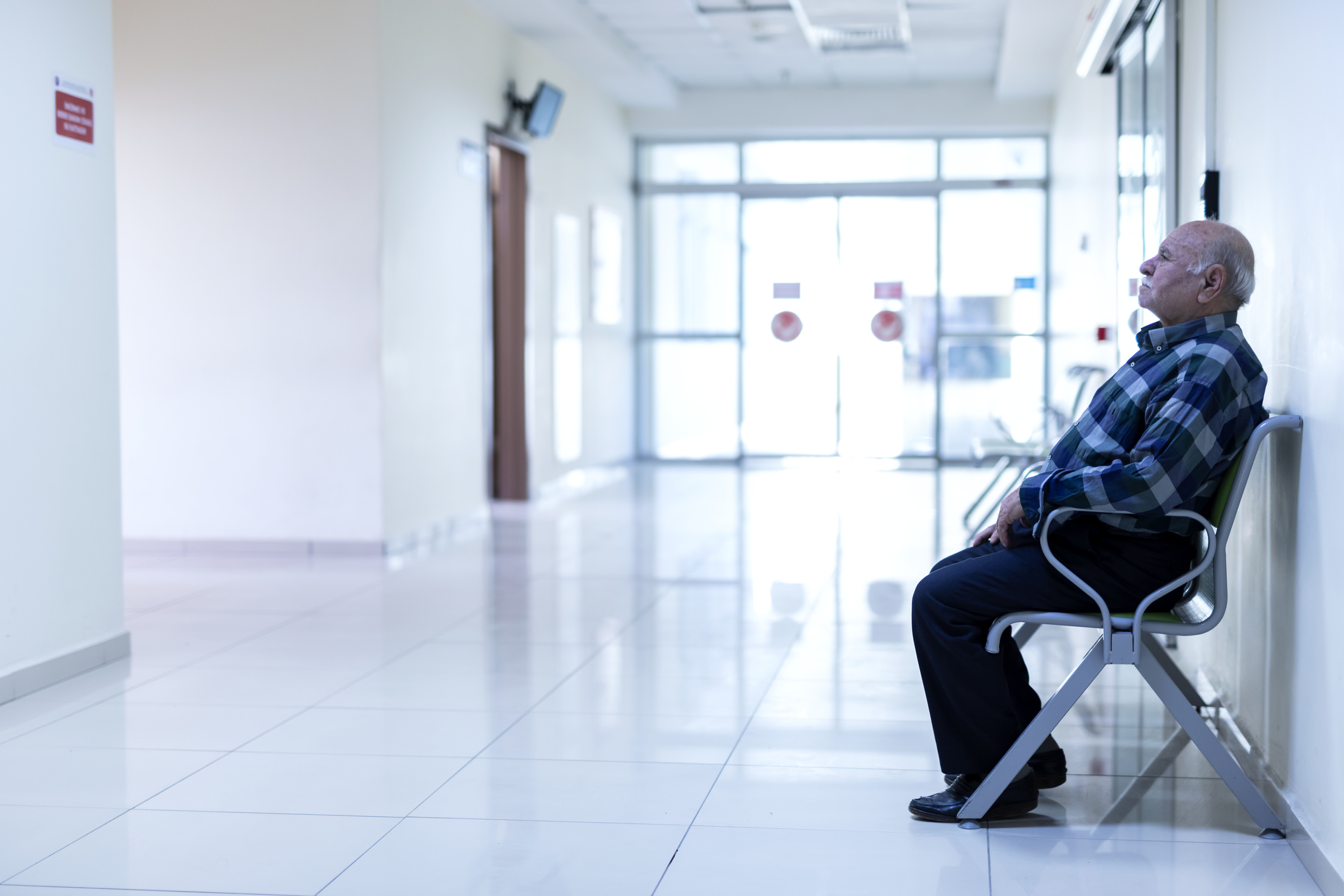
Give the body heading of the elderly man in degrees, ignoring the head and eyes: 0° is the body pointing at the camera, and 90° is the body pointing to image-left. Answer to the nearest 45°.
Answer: approximately 90°

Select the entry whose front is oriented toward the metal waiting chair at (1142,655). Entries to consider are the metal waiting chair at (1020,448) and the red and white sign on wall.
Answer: the red and white sign on wall

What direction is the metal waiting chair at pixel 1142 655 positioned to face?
to the viewer's left

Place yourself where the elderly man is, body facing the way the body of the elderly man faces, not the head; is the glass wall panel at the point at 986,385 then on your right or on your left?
on your right

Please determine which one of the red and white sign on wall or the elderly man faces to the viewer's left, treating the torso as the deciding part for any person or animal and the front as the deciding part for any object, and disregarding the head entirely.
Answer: the elderly man

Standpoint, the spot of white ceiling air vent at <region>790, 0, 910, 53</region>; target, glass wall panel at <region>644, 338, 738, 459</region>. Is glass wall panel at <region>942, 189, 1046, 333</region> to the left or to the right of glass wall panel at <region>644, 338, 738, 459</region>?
right

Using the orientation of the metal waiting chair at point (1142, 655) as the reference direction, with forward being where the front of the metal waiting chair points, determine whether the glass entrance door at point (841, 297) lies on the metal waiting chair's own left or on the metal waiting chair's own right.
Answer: on the metal waiting chair's own right

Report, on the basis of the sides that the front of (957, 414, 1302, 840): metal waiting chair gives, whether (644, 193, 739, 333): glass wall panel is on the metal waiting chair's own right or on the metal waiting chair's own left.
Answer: on the metal waiting chair's own right

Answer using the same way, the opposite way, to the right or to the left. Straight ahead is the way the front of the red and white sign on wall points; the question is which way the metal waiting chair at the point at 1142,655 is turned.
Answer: the opposite way

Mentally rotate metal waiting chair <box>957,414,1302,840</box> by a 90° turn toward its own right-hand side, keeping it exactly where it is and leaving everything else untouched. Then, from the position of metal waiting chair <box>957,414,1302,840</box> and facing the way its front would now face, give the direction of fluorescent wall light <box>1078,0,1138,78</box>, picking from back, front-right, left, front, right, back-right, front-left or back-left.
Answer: front

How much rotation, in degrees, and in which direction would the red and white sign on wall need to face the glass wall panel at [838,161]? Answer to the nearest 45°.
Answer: approximately 90° to its left

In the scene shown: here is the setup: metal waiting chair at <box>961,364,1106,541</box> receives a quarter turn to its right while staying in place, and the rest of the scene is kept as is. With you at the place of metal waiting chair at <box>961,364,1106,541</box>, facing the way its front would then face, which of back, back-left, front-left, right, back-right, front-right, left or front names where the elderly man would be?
back

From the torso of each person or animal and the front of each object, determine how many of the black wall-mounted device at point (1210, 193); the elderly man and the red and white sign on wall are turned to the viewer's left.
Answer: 2

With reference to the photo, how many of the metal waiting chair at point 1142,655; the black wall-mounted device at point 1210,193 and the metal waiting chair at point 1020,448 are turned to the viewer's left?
3

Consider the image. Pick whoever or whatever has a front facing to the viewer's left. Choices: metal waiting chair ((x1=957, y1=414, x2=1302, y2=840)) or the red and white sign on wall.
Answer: the metal waiting chair

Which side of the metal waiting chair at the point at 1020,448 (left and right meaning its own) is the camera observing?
left

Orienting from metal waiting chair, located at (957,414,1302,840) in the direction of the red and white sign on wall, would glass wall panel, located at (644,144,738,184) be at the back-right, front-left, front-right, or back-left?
front-right
